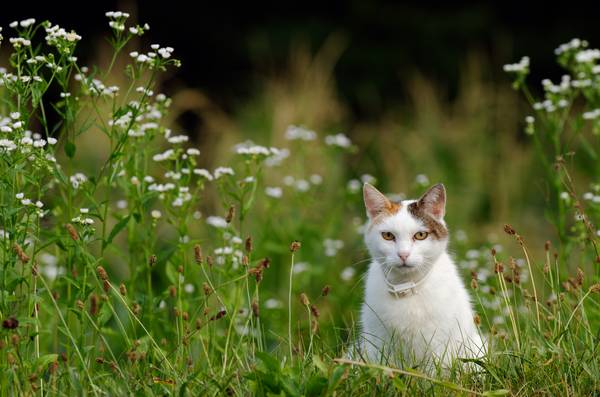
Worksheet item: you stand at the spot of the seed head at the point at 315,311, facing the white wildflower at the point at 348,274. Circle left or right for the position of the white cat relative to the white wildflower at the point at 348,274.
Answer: right

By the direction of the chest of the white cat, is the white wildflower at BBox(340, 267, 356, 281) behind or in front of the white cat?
behind

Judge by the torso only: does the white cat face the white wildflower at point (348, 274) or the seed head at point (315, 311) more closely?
the seed head

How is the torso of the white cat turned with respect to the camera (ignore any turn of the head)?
toward the camera

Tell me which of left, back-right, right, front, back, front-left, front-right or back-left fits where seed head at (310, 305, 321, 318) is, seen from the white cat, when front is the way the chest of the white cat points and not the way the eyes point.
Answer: front-right
